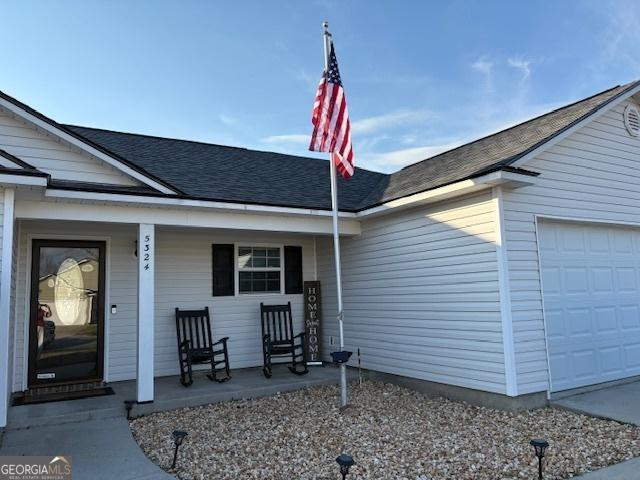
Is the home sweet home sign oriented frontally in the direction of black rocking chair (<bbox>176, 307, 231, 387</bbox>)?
no

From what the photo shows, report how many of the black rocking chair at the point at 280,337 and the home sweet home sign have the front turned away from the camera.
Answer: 0

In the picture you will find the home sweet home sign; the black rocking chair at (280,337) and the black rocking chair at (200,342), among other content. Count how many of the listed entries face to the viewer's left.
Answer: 0

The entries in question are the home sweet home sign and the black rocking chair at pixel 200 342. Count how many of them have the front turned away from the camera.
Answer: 0

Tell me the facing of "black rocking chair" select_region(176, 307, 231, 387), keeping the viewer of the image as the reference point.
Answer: facing the viewer and to the right of the viewer

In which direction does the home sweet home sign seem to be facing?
toward the camera

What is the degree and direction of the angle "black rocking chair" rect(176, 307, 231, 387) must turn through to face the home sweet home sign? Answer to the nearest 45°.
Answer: approximately 45° to its left

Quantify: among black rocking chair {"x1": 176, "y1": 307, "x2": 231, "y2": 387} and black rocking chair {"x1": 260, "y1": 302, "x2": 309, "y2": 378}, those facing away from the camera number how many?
0

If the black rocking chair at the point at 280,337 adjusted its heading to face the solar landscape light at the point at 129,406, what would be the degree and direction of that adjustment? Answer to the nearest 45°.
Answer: approximately 90° to its right

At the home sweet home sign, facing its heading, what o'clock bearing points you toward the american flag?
The american flag is roughly at 12 o'clock from the home sweet home sign.

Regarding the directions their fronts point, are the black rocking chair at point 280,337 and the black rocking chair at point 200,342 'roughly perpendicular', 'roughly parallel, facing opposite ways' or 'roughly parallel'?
roughly parallel
